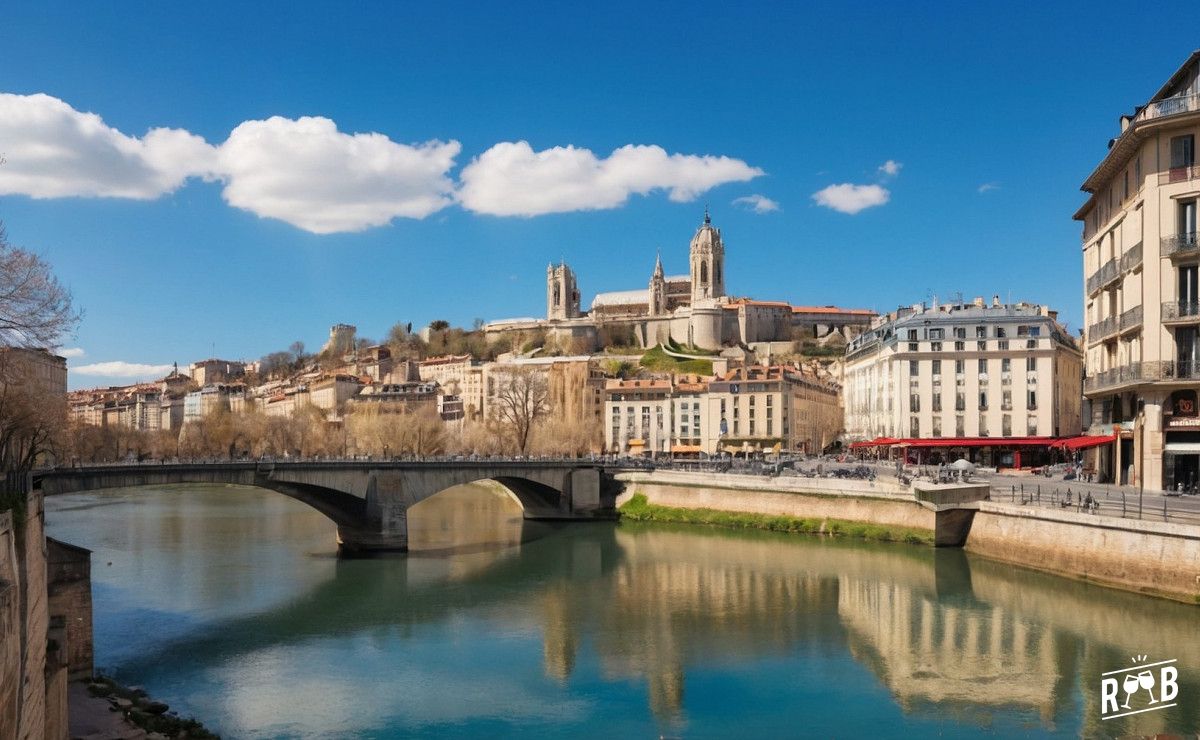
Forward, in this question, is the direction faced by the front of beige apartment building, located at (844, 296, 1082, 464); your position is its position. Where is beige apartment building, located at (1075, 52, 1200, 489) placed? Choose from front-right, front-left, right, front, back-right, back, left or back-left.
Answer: front

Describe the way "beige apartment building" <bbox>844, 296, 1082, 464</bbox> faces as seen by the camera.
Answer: facing the viewer

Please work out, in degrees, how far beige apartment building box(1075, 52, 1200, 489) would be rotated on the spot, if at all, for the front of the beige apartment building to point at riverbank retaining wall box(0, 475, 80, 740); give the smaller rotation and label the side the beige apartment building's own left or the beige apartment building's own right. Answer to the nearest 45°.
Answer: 0° — it already faces it

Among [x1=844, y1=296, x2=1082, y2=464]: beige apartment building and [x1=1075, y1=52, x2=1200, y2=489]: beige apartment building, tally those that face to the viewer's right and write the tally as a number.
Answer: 0

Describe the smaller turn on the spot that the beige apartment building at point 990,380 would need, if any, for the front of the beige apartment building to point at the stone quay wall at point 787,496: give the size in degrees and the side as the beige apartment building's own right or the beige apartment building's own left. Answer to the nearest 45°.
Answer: approximately 45° to the beige apartment building's own right

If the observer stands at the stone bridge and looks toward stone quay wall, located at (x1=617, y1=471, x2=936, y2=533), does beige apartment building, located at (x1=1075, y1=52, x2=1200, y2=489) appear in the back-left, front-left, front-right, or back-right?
front-right

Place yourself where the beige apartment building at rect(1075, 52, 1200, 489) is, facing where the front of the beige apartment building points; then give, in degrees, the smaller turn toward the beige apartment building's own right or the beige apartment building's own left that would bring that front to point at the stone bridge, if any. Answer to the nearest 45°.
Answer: approximately 45° to the beige apartment building's own right

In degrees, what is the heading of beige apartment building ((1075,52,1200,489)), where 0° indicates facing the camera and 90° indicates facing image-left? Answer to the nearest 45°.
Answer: approximately 45°

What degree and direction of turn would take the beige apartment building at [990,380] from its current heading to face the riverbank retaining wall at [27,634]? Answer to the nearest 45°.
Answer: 0° — it already faces it

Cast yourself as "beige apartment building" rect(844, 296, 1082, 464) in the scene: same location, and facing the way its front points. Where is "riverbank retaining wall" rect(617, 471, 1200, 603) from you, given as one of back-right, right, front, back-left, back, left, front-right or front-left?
front
